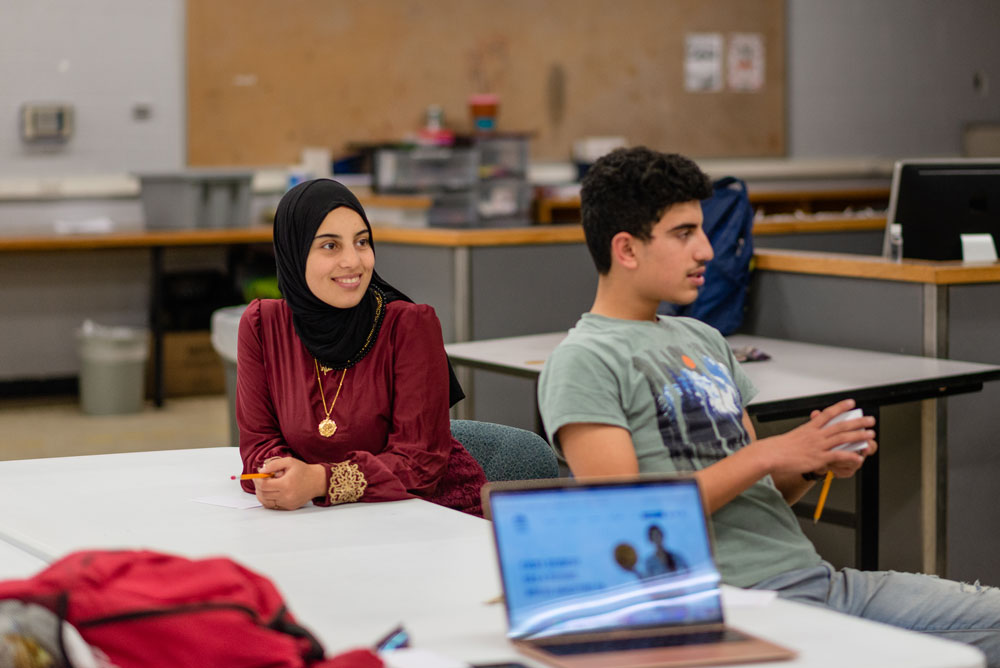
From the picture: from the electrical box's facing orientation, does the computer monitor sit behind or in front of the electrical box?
in front

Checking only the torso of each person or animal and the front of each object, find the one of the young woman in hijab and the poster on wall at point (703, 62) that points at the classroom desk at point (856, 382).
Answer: the poster on wall

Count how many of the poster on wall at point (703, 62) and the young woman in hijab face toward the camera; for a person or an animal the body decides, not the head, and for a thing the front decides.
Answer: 2

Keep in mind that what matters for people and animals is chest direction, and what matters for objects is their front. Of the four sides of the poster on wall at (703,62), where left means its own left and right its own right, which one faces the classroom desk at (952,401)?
front

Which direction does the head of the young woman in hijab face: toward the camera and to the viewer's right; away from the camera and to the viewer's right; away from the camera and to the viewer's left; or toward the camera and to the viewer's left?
toward the camera and to the viewer's right

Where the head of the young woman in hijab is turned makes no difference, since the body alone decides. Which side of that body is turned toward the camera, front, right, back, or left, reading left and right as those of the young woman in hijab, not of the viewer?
front
